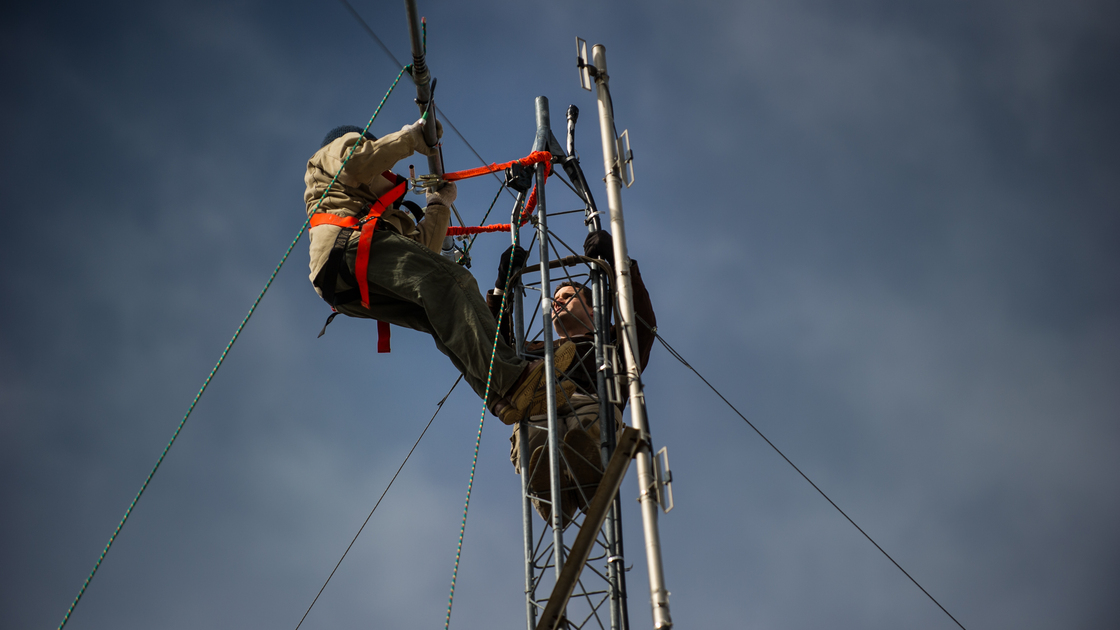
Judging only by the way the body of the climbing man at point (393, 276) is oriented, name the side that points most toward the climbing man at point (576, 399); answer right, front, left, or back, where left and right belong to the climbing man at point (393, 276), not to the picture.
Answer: front

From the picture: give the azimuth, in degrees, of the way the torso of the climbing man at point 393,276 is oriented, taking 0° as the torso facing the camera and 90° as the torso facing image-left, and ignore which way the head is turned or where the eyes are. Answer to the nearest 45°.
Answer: approximately 270°

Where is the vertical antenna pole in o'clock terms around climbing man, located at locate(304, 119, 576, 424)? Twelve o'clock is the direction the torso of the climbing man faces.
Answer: The vertical antenna pole is roughly at 1 o'clock from the climbing man.
